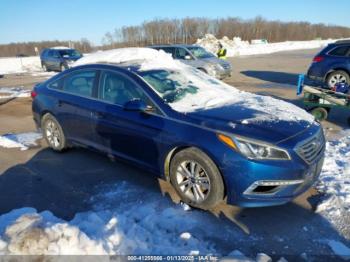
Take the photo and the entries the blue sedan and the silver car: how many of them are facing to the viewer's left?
0

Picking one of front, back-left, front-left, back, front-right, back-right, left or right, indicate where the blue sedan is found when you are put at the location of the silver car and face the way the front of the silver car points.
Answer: front-right

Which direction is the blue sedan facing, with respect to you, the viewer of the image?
facing the viewer and to the right of the viewer

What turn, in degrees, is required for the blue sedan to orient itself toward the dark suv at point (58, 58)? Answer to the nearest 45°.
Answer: approximately 180°

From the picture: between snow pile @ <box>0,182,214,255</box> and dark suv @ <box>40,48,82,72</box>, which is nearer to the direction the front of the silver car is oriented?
the snow pile

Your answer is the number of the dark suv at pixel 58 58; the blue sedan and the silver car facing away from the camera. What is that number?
0

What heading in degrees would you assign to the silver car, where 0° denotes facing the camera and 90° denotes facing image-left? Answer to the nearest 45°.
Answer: approximately 315°

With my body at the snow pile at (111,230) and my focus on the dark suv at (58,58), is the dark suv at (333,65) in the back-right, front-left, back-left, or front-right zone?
front-right

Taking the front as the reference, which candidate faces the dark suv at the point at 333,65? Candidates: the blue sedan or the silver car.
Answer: the silver car

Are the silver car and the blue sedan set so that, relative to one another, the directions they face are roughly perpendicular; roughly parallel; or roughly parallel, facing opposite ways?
roughly parallel

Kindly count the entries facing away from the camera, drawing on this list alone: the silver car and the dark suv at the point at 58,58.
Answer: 0

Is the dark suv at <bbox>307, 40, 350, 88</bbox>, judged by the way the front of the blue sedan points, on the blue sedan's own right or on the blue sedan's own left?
on the blue sedan's own left

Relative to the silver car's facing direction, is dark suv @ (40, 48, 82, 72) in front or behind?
behind
